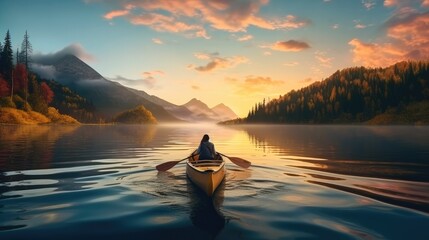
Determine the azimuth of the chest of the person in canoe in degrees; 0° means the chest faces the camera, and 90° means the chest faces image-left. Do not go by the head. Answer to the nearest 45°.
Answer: approximately 180°
